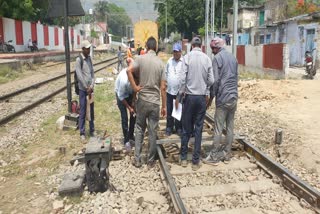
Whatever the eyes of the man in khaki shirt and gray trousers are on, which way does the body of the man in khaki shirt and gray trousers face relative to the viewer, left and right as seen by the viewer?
facing away from the viewer

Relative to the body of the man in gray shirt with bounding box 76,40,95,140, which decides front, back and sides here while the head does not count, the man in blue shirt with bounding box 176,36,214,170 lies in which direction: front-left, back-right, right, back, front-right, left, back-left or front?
front

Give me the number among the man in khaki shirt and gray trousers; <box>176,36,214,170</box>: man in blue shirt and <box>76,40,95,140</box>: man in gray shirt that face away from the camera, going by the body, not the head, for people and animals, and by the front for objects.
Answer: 2

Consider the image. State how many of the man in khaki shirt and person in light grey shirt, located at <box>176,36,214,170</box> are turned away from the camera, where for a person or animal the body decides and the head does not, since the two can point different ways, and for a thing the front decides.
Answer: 2

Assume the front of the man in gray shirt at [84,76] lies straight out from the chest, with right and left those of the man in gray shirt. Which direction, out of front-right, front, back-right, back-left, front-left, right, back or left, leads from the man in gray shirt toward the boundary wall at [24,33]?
back-left

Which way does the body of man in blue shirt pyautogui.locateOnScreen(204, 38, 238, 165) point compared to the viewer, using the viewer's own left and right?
facing away from the viewer and to the left of the viewer

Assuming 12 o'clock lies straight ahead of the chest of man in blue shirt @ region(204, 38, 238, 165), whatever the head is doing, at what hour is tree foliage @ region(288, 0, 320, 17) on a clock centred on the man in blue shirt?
The tree foliage is roughly at 2 o'clock from the man in blue shirt.

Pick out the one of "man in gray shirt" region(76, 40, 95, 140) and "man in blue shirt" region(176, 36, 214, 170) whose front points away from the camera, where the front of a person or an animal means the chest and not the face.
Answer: "man in blue shirt" region(176, 36, 214, 170)

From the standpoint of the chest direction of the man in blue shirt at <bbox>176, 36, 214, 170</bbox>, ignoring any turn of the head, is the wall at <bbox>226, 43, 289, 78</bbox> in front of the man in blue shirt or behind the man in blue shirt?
in front

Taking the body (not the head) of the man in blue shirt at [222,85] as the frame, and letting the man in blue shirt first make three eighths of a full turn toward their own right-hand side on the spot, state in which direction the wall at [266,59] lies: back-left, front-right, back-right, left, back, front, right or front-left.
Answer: left

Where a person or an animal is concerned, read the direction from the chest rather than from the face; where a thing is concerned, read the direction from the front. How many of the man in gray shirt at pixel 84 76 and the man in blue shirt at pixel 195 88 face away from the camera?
1

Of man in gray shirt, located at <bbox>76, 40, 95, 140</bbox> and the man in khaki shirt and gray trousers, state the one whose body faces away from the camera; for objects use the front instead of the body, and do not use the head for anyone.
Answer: the man in khaki shirt and gray trousers

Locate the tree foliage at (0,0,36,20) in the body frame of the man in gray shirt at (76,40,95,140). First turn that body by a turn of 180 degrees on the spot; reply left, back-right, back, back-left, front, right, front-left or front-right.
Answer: front-right

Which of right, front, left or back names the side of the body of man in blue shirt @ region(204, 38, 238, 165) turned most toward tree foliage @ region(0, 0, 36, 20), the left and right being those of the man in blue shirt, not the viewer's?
front

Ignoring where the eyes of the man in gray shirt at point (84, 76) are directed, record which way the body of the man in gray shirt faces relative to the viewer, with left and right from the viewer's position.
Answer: facing the viewer and to the right of the viewer

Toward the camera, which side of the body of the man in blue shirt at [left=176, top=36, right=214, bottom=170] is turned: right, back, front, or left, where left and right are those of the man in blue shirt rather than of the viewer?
back

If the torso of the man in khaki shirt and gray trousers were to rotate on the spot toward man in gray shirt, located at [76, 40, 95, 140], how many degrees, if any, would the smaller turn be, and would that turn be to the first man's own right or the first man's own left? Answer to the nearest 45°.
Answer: approximately 45° to the first man's own left

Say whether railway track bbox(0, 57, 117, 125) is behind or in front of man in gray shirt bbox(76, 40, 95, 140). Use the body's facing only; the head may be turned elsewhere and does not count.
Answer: behind
